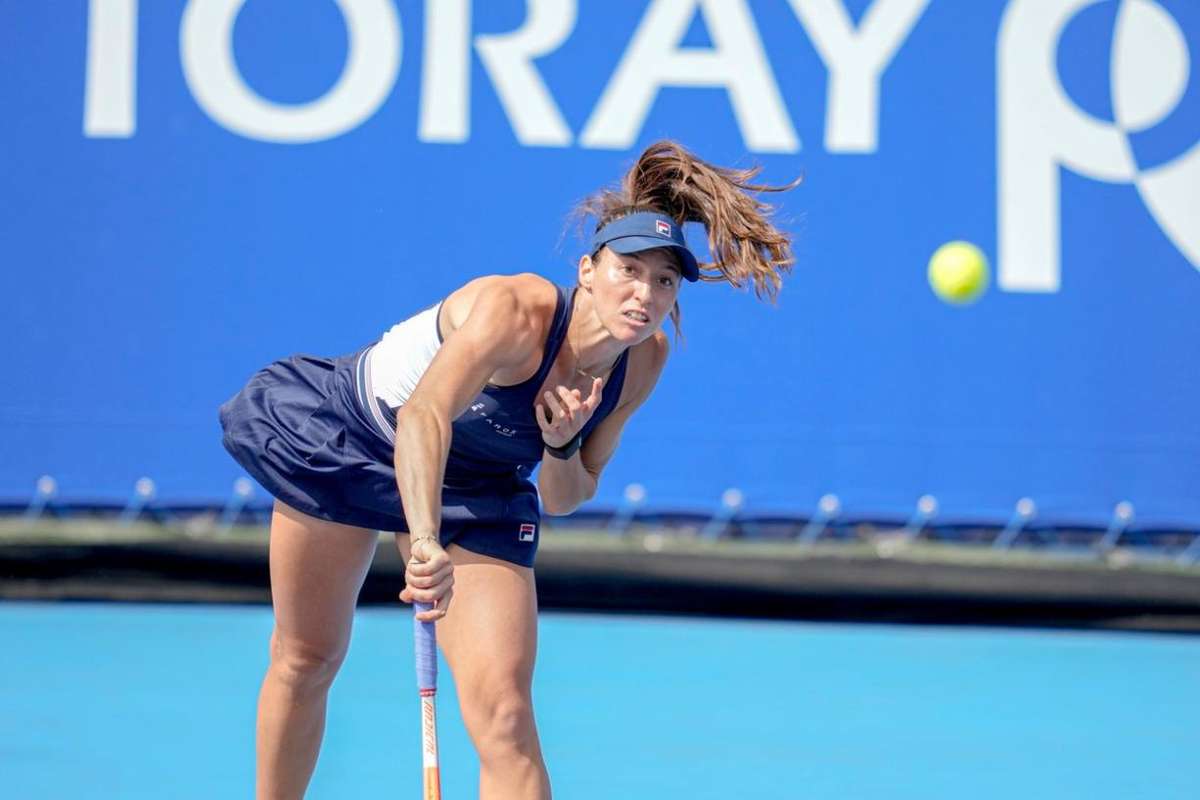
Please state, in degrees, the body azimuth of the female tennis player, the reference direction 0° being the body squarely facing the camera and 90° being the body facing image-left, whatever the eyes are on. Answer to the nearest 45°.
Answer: approximately 315°

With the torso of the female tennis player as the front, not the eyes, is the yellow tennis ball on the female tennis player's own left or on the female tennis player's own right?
on the female tennis player's own left
